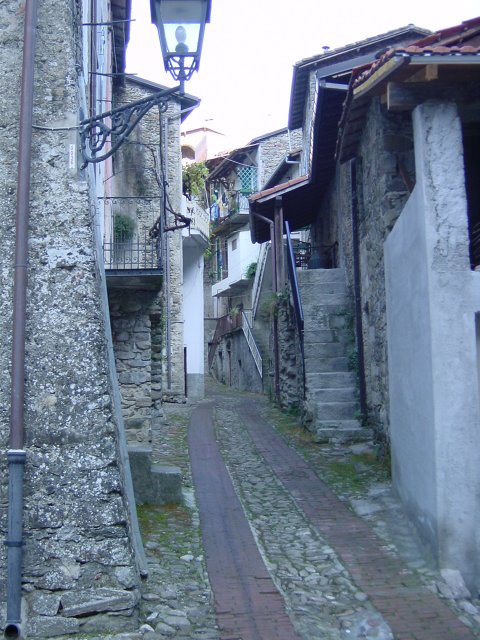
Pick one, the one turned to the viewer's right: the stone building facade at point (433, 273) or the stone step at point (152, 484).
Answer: the stone step

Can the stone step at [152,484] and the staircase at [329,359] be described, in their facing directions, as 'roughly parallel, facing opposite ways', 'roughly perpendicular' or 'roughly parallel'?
roughly perpendicular

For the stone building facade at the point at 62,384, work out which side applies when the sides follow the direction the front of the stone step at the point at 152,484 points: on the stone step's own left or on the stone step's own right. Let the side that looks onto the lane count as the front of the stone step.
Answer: on the stone step's own right

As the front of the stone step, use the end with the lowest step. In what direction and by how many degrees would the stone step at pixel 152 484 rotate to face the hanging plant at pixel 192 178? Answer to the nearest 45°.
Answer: approximately 90° to its left

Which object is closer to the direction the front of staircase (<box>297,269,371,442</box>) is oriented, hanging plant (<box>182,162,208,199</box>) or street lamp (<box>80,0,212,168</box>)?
the street lamp

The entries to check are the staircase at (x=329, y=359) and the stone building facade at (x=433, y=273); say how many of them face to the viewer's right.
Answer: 0

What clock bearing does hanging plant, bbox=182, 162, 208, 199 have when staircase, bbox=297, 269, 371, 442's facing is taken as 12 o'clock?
The hanging plant is roughly at 5 o'clock from the staircase.

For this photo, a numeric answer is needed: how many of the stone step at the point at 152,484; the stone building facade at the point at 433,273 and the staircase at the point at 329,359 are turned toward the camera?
1

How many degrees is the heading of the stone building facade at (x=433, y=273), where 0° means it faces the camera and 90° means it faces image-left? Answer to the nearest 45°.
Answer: approximately 90°

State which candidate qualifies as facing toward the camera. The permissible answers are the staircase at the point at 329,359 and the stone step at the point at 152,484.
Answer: the staircase

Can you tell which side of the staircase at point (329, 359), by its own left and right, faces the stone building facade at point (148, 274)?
right

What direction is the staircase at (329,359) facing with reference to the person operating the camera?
facing the viewer

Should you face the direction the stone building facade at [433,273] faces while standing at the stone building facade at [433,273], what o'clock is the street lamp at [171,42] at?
The street lamp is roughly at 11 o'clock from the stone building facade.

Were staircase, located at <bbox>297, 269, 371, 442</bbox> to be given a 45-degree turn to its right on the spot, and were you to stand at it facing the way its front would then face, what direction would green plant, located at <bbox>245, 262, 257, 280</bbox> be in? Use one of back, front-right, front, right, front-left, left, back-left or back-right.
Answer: back-right

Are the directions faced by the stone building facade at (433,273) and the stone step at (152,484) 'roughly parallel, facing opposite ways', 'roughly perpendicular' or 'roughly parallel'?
roughly parallel, facing opposite ways

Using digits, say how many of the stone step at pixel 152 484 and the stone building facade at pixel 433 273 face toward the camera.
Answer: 0

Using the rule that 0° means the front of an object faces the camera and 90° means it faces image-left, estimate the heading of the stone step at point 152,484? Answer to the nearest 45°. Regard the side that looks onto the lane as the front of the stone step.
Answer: approximately 270°
